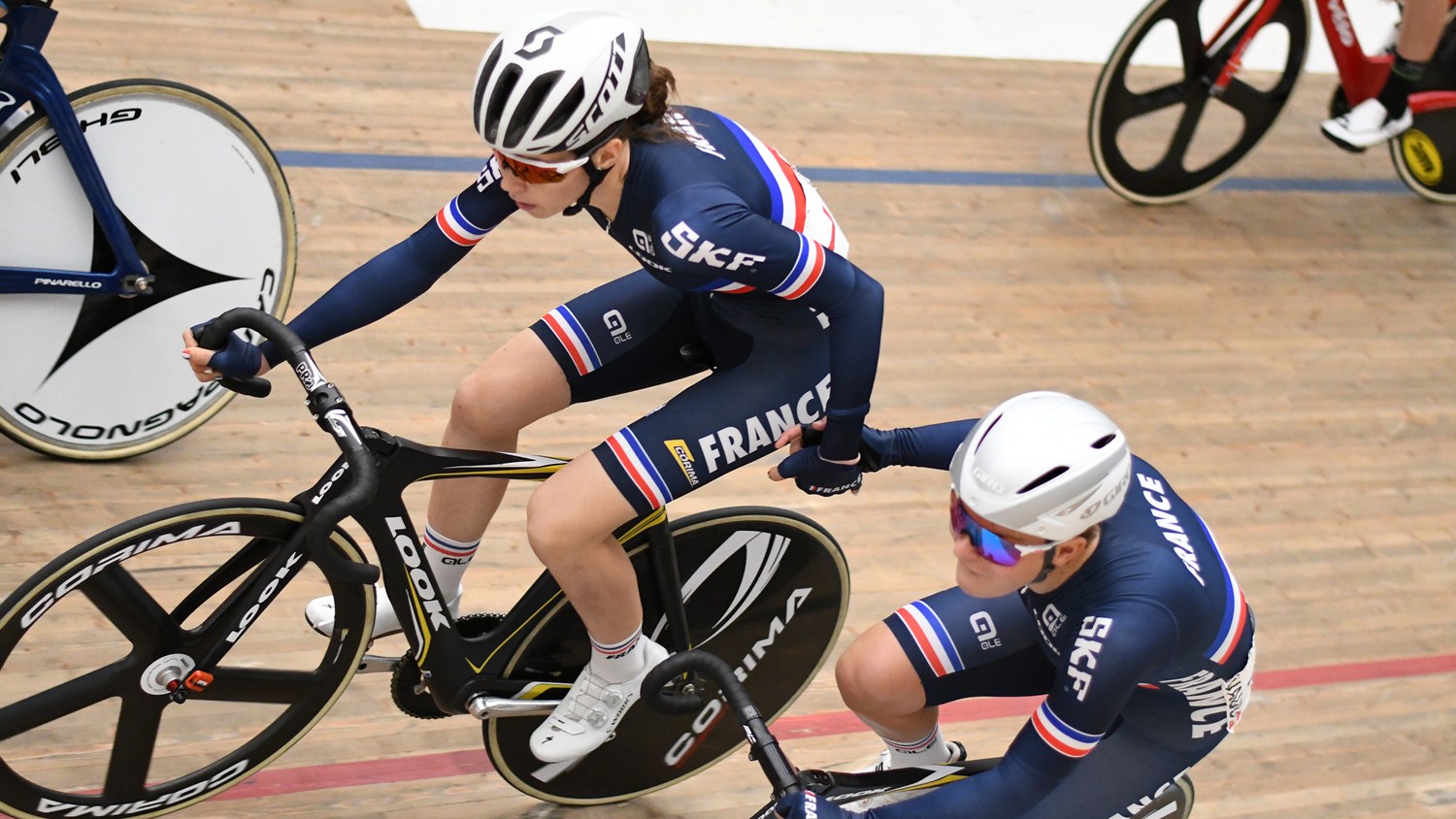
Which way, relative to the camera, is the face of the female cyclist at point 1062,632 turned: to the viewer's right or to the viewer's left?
to the viewer's left

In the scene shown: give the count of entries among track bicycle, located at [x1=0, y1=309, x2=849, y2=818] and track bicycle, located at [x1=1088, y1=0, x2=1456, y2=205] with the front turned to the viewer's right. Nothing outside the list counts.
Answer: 0

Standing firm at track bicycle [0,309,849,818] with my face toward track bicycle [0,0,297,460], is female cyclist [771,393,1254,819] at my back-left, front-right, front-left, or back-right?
back-right

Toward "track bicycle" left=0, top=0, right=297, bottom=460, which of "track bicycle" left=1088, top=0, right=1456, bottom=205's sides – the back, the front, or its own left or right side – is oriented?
front

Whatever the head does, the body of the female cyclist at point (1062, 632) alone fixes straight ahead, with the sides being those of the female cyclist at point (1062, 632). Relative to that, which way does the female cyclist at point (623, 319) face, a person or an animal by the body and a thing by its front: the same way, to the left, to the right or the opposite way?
the same way

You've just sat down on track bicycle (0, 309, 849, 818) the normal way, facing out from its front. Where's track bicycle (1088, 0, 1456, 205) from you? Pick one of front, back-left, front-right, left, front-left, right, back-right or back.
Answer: back

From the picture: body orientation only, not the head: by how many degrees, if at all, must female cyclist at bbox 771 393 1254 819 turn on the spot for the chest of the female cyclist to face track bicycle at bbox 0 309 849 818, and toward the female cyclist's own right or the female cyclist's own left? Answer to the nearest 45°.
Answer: approximately 45° to the female cyclist's own right

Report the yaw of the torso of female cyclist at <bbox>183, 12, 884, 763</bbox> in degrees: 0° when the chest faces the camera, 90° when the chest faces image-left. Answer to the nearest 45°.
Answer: approximately 45°

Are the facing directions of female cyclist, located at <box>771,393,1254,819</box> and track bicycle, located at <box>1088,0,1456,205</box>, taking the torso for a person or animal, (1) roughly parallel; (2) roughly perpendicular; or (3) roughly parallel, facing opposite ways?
roughly parallel

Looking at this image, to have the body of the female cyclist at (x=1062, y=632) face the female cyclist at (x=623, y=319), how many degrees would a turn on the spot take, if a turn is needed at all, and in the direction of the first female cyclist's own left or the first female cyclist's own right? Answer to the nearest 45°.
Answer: approximately 90° to the first female cyclist's own right

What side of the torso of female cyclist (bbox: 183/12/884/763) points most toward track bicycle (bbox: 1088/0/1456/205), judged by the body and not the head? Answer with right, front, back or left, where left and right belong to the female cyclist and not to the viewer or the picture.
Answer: back

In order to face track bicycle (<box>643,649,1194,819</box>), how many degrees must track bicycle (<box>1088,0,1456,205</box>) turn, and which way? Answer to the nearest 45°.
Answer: approximately 45° to its left

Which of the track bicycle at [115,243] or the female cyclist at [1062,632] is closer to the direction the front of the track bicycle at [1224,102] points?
the track bicycle

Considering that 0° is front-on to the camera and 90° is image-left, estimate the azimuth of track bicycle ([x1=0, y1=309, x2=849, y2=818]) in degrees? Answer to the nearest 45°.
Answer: approximately 45°

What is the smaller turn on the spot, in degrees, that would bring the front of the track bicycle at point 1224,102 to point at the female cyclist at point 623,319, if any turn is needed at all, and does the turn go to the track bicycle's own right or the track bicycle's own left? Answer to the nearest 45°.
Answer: approximately 45° to the track bicycle's own left
